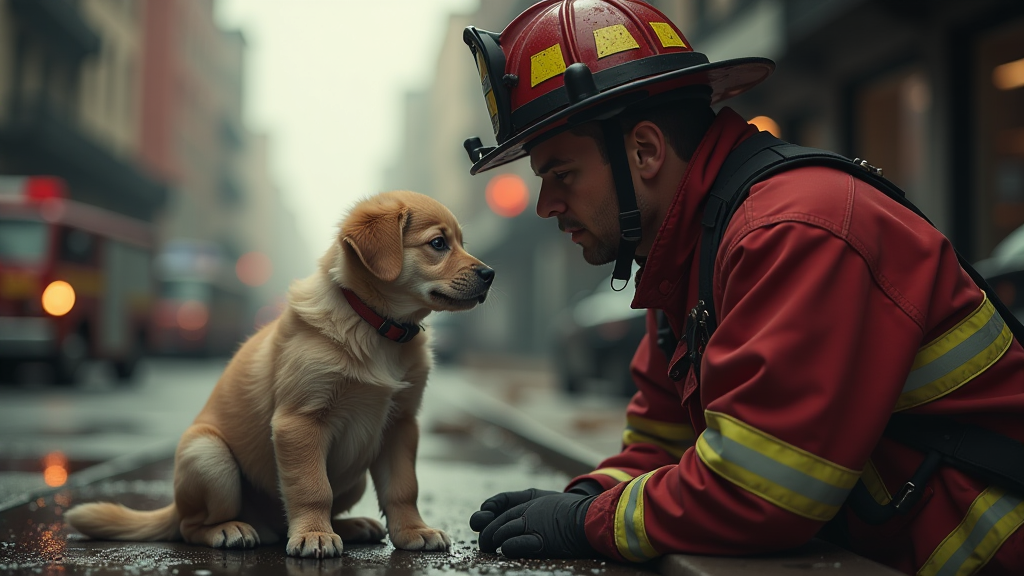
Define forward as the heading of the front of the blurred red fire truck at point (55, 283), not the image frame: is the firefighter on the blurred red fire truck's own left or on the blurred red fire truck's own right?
on the blurred red fire truck's own left

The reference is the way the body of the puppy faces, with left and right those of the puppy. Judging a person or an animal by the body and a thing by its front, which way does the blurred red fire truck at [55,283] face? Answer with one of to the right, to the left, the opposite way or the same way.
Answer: to the right

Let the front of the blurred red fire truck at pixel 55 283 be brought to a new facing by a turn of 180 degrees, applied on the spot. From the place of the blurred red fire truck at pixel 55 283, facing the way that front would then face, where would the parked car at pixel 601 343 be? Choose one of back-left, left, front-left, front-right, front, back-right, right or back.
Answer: right

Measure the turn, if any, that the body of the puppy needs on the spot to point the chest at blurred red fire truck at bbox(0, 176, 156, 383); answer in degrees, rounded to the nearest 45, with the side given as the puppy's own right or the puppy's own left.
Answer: approximately 135° to the puppy's own left

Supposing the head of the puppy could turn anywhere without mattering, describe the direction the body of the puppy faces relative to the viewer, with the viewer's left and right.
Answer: facing the viewer and to the right of the viewer

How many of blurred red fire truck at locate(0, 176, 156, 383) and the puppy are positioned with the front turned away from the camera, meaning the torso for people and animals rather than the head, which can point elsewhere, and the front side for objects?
0

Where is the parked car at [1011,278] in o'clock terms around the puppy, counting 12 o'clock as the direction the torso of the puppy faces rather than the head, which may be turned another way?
The parked car is roughly at 10 o'clock from the puppy.

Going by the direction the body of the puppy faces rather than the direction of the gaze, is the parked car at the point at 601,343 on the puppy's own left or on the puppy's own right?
on the puppy's own left

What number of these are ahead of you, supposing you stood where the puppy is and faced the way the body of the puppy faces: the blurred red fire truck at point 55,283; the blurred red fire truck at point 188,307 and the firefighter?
1

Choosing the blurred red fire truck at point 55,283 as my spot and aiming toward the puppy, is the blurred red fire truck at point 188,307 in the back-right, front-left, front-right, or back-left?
back-left

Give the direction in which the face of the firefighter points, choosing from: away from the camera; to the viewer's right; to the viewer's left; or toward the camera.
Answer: to the viewer's left

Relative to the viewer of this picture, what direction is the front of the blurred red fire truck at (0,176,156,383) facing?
facing the viewer and to the left of the viewer

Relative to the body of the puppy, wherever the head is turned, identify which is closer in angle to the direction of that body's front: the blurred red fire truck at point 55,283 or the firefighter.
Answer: the firefighter

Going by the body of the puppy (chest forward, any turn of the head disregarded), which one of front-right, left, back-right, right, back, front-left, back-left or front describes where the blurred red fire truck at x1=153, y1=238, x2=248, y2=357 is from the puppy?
back-left
